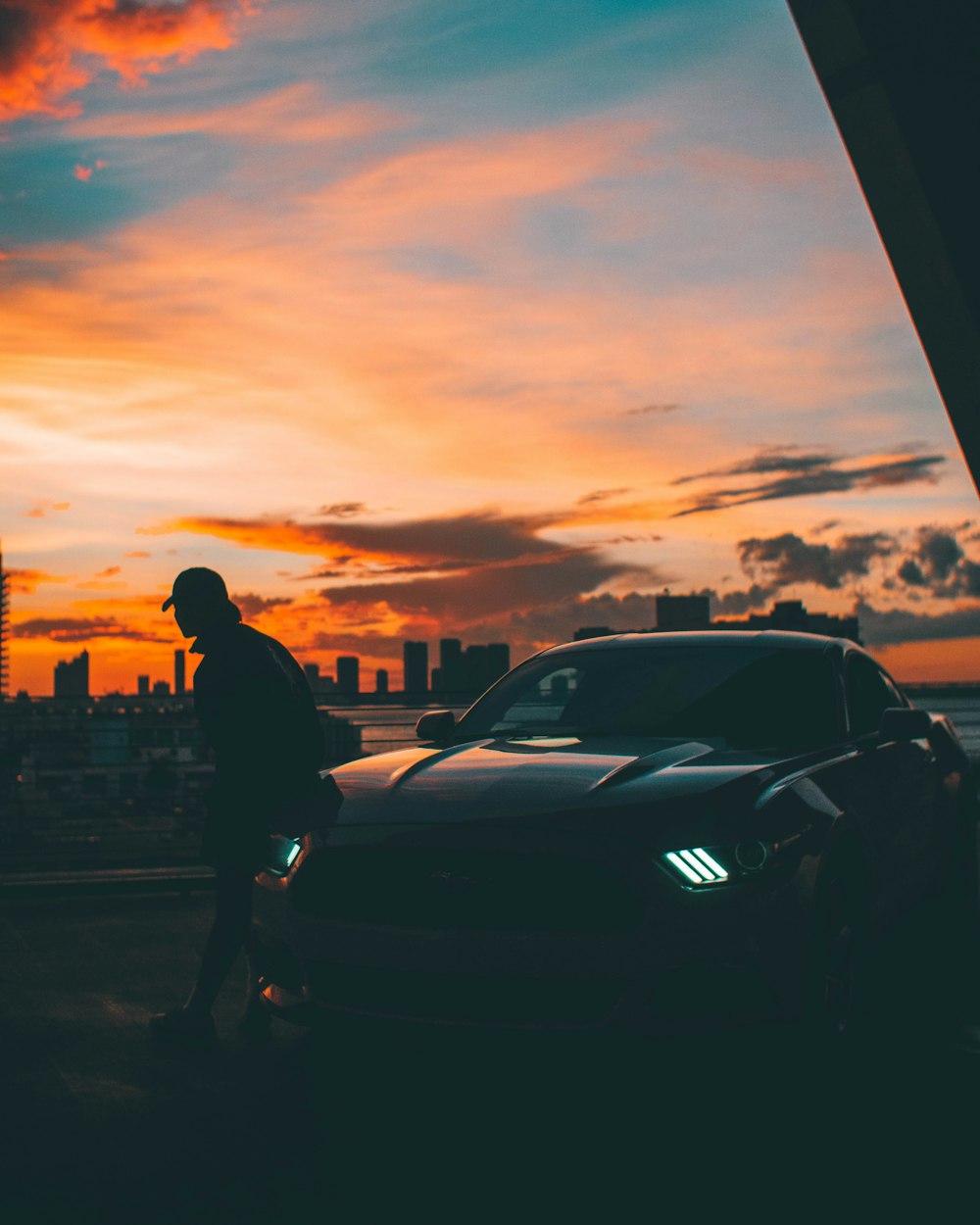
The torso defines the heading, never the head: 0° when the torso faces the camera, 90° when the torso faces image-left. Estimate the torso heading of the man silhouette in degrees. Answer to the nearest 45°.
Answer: approximately 90°

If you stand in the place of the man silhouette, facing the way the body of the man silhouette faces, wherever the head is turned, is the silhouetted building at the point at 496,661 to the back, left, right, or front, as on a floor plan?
right

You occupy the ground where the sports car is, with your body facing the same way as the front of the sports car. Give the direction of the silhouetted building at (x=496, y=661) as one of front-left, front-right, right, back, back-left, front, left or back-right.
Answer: back-right
